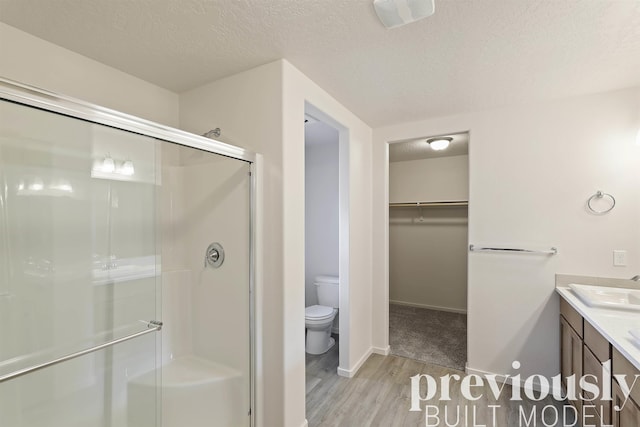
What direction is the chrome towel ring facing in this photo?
toward the camera

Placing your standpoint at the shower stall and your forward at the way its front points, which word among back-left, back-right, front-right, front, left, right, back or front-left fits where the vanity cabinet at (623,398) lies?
front

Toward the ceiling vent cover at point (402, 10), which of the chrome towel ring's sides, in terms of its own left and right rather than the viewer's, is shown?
front

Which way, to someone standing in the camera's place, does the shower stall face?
facing the viewer and to the right of the viewer

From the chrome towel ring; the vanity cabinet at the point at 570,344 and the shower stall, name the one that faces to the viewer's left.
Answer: the vanity cabinet

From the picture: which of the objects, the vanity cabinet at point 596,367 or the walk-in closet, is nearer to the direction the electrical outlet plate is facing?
the vanity cabinet

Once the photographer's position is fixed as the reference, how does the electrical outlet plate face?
facing the viewer

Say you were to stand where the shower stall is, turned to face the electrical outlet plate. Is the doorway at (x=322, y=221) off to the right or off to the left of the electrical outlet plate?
left

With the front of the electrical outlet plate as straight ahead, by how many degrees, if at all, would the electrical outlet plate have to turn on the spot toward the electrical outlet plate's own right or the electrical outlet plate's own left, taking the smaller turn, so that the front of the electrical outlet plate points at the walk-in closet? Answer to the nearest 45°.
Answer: approximately 135° to the electrical outlet plate's own right

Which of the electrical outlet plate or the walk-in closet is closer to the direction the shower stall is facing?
the electrical outlet plate

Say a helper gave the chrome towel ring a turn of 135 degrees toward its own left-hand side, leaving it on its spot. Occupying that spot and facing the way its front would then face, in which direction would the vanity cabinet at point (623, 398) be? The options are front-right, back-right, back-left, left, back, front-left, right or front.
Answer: back-right
